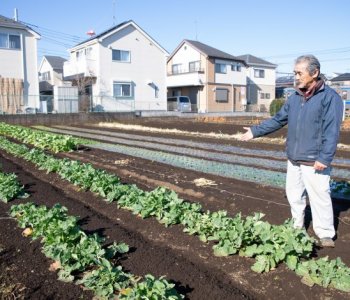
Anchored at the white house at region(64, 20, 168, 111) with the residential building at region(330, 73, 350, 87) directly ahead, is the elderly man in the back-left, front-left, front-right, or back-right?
back-right

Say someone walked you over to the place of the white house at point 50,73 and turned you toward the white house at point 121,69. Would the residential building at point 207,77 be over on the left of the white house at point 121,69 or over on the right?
left

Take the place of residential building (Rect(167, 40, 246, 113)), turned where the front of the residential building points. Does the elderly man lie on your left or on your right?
on your left

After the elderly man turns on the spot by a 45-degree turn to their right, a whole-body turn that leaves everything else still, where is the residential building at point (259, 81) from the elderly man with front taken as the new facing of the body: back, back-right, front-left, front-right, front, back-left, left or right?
right

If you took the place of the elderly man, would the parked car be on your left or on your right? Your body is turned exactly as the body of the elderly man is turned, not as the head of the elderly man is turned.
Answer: on your right

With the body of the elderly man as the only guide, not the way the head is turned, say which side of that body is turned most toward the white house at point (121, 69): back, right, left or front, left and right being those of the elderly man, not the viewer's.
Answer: right

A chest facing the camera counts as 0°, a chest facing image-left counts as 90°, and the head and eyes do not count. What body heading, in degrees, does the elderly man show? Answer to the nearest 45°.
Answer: approximately 45°

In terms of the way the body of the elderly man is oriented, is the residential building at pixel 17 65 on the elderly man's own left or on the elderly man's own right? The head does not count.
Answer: on the elderly man's own right

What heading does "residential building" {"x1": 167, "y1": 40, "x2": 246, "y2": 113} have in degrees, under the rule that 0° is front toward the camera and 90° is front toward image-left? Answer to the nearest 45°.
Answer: approximately 45°

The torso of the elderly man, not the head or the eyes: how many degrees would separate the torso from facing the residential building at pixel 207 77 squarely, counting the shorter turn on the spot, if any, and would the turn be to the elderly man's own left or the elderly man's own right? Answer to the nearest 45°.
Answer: approximately 135° to the elderly man's own right
